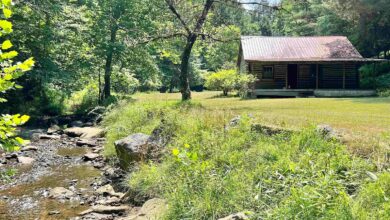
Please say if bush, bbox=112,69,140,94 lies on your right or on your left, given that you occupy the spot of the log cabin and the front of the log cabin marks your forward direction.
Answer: on your right

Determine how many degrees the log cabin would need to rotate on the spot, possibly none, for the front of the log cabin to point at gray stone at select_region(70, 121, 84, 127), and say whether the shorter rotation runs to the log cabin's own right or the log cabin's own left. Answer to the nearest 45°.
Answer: approximately 45° to the log cabin's own right

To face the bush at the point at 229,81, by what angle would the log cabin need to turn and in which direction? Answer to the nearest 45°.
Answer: approximately 45° to its right

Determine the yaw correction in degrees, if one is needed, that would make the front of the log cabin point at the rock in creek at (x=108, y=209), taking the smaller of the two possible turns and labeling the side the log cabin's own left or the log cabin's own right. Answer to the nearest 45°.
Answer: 0° — it already faces it

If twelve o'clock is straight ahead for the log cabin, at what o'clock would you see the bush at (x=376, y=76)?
The bush is roughly at 8 o'clock from the log cabin.

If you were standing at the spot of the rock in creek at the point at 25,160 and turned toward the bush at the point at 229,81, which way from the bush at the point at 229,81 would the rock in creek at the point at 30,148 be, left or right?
left

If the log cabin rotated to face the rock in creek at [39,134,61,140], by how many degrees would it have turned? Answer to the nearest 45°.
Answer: approximately 45° to its right

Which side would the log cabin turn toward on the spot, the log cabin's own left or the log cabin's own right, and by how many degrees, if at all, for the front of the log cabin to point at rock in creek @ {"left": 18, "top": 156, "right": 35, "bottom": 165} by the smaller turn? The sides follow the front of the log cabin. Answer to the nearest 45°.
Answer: approximately 45° to the log cabin's own right

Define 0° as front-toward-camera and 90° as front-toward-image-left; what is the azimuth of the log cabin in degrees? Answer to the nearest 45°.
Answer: approximately 0°

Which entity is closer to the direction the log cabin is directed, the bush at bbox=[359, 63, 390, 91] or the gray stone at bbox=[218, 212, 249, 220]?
the gray stone
